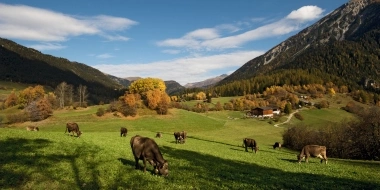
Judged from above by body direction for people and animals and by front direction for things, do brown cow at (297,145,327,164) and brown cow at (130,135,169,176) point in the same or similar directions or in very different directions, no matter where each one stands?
very different directions

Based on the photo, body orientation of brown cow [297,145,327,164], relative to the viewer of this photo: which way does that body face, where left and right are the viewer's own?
facing to the left of the viewer

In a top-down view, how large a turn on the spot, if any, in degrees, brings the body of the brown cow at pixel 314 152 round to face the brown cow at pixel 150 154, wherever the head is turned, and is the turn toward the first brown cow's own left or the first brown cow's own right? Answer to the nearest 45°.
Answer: approximately 45° to the first brown cow's own left

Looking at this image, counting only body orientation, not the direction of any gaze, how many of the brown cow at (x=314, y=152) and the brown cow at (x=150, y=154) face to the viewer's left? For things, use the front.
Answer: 1

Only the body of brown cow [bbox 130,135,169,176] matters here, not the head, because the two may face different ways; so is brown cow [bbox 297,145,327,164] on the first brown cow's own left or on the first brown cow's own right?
on the first brown cow's own left
